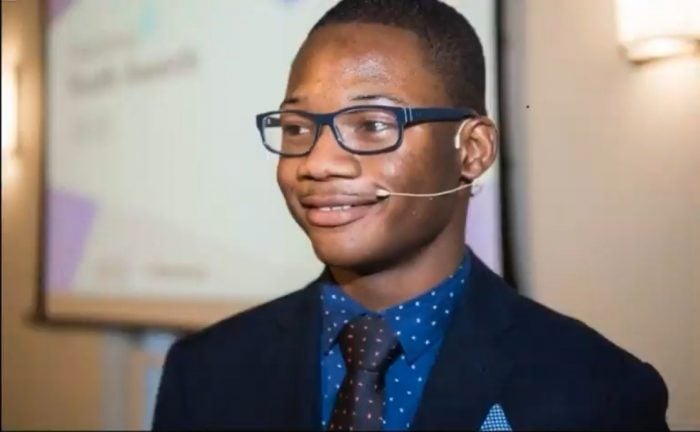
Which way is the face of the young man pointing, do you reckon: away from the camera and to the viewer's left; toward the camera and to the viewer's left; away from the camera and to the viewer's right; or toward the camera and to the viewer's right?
toward the camera and to the viewer's left

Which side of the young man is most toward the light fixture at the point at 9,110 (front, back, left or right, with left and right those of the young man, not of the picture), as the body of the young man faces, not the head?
right

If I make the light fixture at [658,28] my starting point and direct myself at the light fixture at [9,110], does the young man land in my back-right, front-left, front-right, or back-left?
front-left

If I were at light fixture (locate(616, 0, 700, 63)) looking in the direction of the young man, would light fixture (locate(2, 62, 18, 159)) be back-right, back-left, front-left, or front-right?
front-right

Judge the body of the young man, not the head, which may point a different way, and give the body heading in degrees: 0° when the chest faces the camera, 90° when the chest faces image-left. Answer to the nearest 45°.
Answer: approximately 45°
